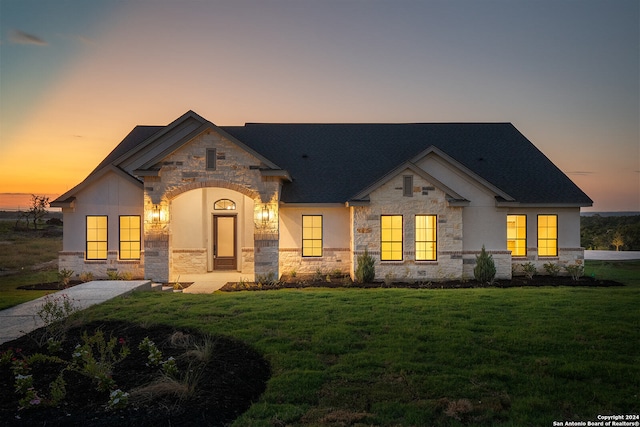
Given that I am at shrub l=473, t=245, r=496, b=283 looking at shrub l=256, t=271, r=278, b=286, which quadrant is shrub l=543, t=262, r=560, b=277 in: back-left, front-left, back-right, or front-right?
back-right

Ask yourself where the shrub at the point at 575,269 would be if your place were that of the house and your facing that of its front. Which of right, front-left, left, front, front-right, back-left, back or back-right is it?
left

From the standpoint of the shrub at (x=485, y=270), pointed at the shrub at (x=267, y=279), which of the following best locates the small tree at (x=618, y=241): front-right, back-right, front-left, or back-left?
back-right

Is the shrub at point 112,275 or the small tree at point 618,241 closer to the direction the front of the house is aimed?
the shrub

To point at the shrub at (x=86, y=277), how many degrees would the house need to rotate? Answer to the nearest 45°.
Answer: approximately 90° to its right

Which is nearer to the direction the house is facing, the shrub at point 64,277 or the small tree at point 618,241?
the shrub

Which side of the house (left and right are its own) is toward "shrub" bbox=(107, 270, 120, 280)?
right

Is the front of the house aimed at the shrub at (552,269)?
no

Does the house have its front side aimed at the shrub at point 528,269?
no

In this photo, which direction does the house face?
toward the camera

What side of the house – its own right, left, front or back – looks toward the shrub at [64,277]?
right

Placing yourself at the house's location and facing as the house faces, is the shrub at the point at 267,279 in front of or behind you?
in front

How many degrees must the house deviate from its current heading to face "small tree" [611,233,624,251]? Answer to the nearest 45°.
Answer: approximately 135° to its left
